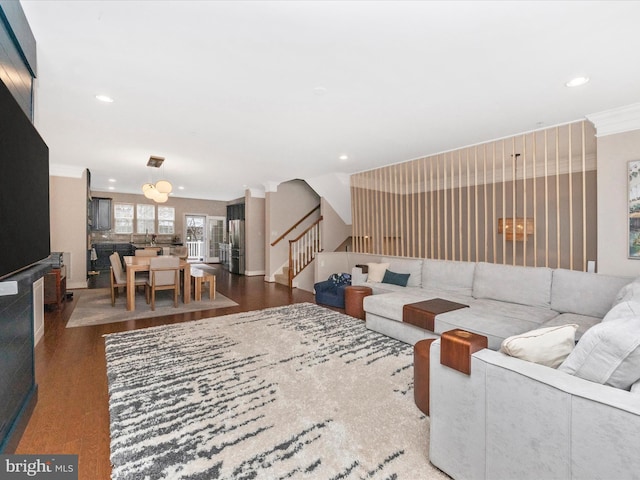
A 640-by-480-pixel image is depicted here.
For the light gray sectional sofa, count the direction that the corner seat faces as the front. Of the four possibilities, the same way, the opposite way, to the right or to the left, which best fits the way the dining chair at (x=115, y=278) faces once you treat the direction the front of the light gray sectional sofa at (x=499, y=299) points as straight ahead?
the opposite way

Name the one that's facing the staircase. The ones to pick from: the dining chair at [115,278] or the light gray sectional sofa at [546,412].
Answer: the dining chair

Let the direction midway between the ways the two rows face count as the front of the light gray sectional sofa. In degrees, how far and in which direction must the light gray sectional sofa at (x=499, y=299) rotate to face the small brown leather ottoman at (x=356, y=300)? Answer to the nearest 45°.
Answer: approximately 45° to its right

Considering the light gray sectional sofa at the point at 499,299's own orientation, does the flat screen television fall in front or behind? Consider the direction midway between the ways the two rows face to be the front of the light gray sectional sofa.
in front

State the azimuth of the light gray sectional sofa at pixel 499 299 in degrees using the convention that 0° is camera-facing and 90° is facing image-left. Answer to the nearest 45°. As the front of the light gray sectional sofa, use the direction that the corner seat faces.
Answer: approximately 45°

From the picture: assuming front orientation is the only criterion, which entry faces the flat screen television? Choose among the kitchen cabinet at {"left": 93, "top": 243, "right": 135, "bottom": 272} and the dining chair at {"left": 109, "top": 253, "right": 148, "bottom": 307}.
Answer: the kitchen cabinet

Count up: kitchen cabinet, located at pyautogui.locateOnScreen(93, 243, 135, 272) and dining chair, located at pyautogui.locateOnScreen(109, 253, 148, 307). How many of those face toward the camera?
1

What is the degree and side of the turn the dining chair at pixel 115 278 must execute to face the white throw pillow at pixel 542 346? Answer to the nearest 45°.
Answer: approximately 90° to its right

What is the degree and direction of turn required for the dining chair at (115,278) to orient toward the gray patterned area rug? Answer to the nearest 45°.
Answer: approximately 90° to its right

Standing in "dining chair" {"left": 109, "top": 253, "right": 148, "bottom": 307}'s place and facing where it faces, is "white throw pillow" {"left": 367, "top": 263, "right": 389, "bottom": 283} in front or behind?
in front

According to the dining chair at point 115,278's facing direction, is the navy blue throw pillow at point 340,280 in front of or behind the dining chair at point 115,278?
in front

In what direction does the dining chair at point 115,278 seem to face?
to the viewer's right

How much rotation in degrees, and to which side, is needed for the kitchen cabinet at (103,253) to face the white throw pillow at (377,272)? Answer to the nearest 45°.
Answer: approximately 45° to its left
